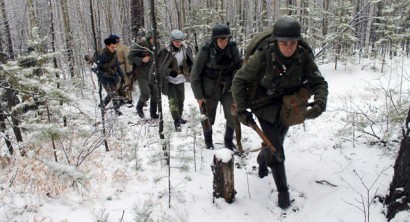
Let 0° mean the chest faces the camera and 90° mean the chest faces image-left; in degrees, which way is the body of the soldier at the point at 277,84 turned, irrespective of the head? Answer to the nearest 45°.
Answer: approximately 0°

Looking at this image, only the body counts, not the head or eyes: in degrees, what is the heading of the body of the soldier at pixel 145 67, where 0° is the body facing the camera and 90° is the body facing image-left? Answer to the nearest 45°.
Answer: approximately 315°

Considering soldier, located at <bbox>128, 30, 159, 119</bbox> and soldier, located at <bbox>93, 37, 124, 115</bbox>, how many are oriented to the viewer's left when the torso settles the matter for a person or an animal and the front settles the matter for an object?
0

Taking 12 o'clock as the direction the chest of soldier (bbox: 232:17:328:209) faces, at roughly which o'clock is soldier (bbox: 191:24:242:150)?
soldier (bbox: 191:24:242:150) is roughly at 5 o'clock from soldier (bbox: 232:17:328:209).

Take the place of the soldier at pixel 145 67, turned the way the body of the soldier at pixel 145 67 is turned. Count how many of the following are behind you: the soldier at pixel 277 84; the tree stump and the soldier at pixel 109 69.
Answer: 1

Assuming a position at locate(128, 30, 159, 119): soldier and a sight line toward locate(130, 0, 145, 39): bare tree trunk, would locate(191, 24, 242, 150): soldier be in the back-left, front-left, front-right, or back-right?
back-right

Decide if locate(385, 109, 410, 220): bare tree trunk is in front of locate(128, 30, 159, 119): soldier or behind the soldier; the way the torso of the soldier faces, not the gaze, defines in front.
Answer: in front

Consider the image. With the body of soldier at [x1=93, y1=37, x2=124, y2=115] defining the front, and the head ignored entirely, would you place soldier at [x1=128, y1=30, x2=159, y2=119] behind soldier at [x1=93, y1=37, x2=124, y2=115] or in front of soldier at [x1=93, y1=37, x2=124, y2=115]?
in front

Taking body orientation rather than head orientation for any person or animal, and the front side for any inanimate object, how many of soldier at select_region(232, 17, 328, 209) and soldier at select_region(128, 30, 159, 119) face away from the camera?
0

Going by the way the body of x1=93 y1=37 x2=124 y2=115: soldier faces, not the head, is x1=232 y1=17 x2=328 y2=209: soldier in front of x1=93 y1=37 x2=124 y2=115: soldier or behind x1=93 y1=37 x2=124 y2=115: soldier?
in front

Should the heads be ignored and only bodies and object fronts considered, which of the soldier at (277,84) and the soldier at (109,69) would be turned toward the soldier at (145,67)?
the soldier at (109,69)
